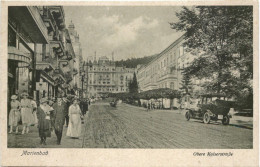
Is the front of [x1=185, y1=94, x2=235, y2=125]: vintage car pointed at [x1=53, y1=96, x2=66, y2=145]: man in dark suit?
no

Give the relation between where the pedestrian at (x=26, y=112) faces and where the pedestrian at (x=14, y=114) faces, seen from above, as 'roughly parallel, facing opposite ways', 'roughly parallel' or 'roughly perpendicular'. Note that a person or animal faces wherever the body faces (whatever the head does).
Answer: roughly parallel

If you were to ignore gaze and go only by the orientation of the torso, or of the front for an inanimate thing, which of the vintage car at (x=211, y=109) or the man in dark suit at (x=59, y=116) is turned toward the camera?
the man in dark suit

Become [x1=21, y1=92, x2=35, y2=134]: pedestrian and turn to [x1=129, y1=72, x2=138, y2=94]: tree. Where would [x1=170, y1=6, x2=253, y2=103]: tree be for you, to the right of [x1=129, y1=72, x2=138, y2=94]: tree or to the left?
right

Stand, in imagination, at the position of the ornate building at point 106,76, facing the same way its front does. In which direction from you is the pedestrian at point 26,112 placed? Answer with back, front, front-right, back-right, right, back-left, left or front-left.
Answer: front-right

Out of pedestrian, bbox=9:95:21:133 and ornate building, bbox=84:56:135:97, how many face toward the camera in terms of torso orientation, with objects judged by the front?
2

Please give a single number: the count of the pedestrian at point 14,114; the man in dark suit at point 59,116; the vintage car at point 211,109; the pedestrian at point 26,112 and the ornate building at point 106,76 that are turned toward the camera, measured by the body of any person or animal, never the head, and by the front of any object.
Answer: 4

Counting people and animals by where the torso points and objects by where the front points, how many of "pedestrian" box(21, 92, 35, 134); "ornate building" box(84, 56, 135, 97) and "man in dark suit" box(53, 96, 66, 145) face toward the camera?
3

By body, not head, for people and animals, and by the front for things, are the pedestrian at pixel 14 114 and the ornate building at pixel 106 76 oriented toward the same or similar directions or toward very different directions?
same or similar directions

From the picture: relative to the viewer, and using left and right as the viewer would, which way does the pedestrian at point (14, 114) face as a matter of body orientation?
facing the viewer

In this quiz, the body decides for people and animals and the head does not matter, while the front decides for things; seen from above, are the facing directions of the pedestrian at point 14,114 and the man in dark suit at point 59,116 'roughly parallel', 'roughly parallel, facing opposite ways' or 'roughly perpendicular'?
roughly parallel

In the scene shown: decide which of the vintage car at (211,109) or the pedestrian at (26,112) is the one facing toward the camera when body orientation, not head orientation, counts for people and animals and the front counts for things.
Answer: the pedestrian

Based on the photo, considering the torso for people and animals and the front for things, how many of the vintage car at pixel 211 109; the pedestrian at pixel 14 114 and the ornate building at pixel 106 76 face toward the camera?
2
